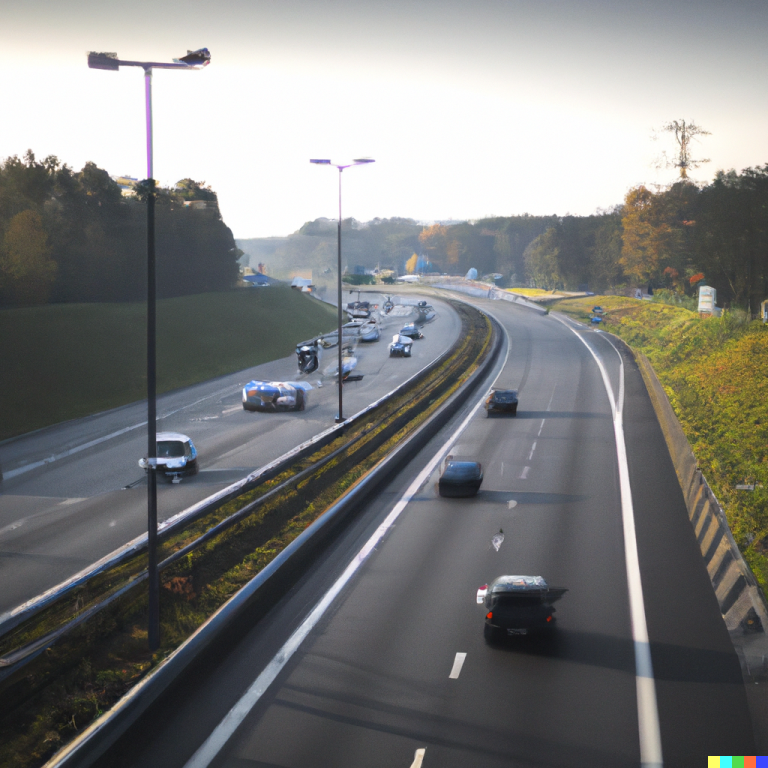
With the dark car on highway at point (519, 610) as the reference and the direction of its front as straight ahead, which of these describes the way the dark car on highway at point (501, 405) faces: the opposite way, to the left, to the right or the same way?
the same way

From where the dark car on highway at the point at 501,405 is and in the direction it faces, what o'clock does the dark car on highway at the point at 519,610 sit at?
the dark car on highway at the point at 519,610 is roughly at 6 o'clock from the dark car on highway at the point at 501,405.

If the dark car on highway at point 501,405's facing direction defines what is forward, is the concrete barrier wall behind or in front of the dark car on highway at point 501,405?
behind

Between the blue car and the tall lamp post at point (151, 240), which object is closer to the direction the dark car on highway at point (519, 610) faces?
the blue car

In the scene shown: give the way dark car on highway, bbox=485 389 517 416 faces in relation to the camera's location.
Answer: facing away from the viewer

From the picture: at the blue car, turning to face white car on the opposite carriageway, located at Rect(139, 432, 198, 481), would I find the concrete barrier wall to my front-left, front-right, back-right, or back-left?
front-left

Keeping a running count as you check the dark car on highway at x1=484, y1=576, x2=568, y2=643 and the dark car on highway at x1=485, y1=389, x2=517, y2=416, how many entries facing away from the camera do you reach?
2

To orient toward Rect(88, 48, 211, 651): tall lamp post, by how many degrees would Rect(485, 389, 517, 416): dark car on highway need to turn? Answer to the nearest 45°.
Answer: approximately 180°

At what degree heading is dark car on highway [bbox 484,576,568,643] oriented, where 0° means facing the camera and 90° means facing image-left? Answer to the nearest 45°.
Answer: approximately 180°

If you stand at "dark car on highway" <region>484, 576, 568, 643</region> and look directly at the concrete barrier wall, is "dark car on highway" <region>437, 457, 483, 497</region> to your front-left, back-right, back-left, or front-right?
front-left

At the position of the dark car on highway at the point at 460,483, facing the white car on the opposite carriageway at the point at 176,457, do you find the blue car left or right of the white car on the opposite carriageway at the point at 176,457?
right

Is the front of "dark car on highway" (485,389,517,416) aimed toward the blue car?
no

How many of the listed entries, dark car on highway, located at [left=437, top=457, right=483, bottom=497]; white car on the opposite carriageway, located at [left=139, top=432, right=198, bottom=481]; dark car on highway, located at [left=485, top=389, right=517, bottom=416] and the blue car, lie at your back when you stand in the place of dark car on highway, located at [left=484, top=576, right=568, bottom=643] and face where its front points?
0

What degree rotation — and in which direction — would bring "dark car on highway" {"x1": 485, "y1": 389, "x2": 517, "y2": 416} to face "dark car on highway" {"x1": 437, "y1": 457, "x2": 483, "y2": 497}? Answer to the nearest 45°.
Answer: approximately 180°

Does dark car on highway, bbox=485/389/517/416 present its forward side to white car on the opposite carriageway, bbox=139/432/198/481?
no

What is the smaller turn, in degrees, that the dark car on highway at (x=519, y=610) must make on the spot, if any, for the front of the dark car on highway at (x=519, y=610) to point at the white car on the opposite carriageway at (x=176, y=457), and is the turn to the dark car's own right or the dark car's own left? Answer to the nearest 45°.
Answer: approximately 45° to the dark car's own left
